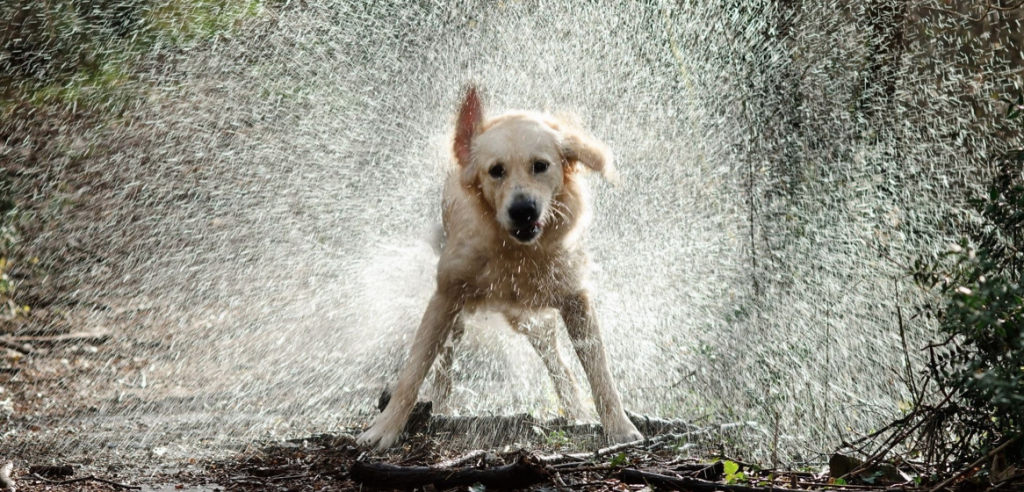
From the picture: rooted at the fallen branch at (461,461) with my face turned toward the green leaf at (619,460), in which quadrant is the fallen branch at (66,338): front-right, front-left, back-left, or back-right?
back-left

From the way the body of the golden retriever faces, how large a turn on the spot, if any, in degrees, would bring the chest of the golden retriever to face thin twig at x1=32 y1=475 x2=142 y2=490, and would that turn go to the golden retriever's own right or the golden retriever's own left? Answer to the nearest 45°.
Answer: approximately 90° to the golden retriever's own right

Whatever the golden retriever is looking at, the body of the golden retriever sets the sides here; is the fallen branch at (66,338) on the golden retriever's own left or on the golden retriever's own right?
on the golden retriever's own right

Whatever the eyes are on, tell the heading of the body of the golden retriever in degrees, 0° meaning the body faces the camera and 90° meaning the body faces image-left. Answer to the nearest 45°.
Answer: approximately 0°
